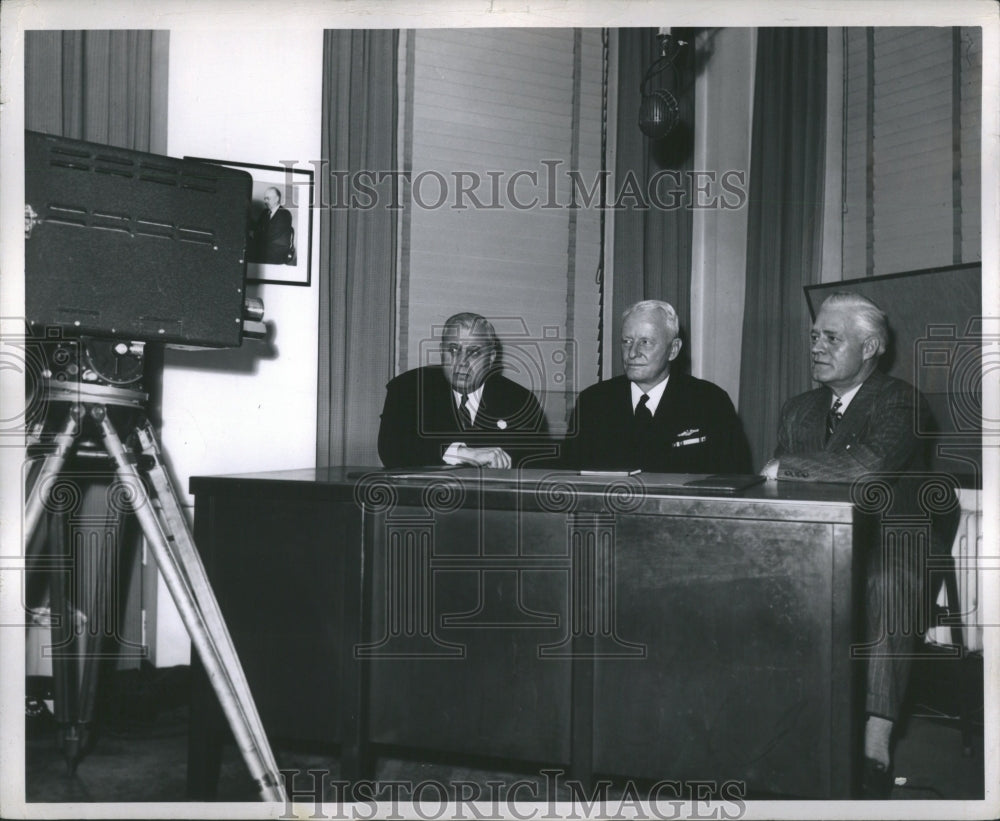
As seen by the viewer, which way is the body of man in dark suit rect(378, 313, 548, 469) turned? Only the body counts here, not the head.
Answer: toward the camera

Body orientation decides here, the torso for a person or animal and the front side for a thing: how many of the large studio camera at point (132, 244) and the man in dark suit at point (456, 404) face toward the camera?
1

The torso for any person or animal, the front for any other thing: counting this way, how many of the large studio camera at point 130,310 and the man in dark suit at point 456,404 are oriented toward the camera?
1

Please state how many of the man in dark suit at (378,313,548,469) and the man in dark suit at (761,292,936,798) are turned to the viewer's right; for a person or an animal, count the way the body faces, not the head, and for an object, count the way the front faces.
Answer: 0

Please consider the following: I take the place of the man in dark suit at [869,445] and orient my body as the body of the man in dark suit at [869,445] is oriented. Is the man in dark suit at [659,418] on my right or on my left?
on my right

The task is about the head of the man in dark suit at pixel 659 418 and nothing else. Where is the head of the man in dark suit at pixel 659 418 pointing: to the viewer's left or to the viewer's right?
to the viewer's left

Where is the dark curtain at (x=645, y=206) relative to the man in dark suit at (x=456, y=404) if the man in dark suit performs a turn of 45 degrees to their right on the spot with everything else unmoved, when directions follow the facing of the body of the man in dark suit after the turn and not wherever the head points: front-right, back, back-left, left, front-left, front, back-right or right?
back

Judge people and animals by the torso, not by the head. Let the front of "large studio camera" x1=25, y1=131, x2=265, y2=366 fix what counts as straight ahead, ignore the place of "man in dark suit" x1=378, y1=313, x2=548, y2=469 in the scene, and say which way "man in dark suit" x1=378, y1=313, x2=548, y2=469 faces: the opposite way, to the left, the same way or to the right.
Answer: to the right

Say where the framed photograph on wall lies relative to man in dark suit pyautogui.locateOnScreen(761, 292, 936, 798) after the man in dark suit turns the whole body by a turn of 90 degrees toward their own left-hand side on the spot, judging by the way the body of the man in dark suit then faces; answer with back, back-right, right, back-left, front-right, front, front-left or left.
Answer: back-right

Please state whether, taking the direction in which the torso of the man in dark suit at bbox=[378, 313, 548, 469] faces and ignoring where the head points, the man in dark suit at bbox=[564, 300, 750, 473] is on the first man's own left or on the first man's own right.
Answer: on the first man's own left

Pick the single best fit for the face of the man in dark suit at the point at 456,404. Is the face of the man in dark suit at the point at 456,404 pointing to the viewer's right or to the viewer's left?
to the viewer's left

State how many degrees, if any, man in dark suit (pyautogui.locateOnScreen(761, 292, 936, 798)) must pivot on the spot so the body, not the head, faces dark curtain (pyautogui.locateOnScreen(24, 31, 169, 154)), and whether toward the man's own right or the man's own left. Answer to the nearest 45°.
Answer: approximately 45° to the man's own right

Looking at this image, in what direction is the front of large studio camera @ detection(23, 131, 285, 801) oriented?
to the viewer's right

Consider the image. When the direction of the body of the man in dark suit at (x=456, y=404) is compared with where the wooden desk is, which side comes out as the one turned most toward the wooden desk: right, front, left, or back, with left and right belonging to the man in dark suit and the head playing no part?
front

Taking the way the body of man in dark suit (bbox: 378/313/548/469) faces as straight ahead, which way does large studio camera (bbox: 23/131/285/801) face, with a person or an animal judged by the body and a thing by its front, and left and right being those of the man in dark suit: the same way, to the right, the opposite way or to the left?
to the left

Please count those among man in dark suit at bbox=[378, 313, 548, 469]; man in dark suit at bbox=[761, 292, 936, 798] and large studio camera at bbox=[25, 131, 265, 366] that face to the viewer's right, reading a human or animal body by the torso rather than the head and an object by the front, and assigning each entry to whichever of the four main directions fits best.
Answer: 1

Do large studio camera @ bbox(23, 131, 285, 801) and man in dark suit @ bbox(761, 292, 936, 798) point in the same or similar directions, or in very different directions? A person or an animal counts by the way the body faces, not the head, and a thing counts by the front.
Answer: very different directions
